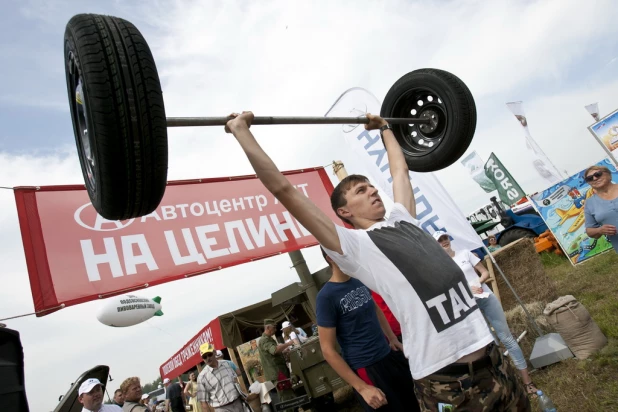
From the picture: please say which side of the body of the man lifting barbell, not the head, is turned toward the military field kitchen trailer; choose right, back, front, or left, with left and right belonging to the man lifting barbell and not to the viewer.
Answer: back

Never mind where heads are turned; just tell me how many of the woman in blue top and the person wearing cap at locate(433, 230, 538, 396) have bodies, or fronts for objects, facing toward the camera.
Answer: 2

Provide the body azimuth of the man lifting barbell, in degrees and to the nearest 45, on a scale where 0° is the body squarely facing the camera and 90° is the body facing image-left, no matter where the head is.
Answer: approximately 315°

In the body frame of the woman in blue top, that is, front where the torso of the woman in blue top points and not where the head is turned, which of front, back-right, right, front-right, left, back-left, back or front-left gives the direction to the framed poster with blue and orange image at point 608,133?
back

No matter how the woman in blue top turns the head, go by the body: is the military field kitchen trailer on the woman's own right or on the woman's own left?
on the woman's own right

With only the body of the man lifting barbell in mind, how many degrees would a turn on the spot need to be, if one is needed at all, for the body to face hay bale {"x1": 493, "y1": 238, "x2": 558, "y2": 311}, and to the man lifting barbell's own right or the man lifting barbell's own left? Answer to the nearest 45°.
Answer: approximately 135° to the man lifting barbell's own left

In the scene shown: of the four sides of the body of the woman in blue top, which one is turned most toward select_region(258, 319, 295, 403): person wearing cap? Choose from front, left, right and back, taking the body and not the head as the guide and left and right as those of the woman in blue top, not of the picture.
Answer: right

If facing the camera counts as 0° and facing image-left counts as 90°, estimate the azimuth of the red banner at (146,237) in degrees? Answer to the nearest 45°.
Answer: approximately 315°

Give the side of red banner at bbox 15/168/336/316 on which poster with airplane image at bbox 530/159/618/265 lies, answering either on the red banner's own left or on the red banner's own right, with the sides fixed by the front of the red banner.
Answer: on the red banner's own left
